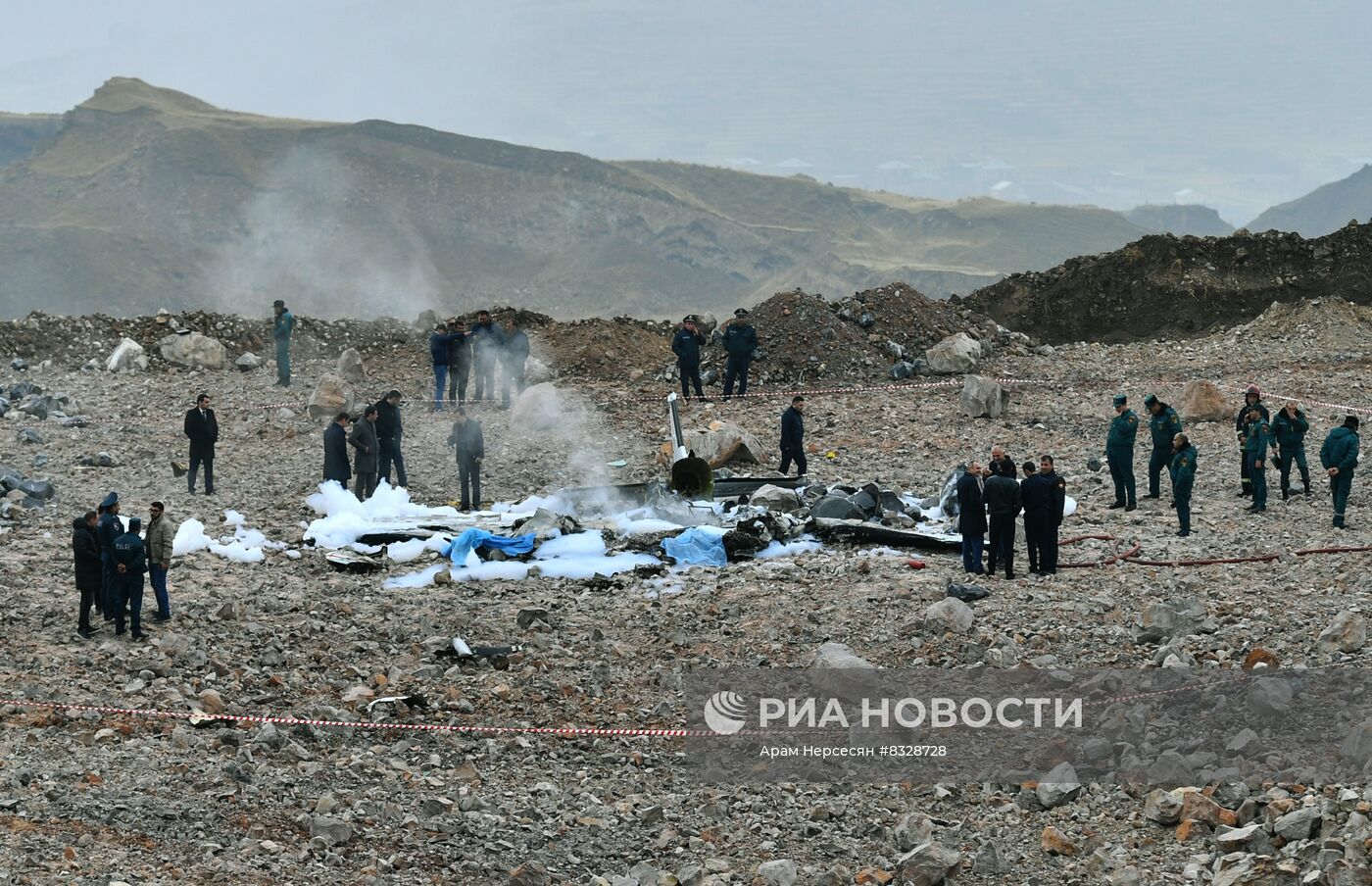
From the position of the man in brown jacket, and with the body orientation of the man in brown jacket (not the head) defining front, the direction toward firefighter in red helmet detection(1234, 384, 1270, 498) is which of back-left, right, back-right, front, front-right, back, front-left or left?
back-left

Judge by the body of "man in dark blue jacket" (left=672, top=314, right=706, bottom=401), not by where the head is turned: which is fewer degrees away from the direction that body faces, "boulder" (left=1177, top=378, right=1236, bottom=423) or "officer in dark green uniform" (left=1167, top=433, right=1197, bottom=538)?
the officer in dark green uniform

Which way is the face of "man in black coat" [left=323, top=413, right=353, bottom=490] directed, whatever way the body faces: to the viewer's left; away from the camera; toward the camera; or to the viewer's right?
to the viewer's right

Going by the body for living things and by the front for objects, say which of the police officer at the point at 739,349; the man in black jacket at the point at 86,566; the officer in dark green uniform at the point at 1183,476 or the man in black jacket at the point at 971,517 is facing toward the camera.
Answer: the police officer at the point at 739,349

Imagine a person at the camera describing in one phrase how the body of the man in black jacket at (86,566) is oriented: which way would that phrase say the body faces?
to the viewer's right

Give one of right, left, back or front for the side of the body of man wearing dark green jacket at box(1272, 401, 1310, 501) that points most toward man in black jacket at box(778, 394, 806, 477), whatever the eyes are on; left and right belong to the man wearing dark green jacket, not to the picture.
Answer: right

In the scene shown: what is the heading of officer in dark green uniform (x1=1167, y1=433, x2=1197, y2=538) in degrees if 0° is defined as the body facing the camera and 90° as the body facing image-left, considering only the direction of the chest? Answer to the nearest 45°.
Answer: approximately 90°

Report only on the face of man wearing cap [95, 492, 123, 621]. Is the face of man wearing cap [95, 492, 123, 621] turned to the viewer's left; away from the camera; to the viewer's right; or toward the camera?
to the viewer's right

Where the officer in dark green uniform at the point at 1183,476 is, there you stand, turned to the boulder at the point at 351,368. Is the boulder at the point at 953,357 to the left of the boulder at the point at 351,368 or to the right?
right
